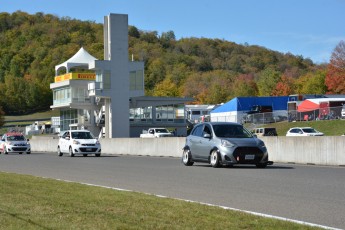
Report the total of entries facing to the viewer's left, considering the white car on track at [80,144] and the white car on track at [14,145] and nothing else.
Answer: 0

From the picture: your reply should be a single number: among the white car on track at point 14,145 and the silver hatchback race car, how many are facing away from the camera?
0

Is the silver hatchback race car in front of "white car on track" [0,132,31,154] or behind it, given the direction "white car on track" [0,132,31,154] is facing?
in front

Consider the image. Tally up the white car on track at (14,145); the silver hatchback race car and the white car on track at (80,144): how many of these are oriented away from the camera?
0

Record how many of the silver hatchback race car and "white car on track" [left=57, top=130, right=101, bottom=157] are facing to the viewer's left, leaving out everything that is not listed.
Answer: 0

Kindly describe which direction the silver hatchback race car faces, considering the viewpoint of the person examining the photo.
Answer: facing the viewer and to the right of the viewer

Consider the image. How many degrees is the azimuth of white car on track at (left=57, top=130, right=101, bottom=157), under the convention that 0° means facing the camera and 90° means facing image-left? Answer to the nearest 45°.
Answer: approximately 315°

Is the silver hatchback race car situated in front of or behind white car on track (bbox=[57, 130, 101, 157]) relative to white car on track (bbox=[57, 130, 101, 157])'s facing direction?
in front

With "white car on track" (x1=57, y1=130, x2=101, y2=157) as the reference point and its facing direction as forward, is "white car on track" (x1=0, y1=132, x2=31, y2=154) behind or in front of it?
behind

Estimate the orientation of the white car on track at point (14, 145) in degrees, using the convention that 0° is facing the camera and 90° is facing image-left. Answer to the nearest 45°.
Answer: approximately 315°

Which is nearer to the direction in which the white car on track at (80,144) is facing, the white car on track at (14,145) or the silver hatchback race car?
the silver hatchback race car
